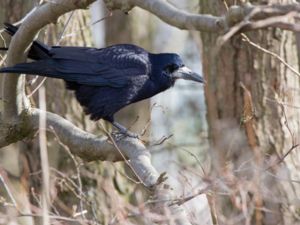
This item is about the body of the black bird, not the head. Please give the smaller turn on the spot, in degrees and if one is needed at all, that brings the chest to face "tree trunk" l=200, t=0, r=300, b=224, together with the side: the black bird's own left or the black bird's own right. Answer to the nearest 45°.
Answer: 0° — it already faces it

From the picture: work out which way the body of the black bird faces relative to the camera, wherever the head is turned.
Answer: to the viewer's right
